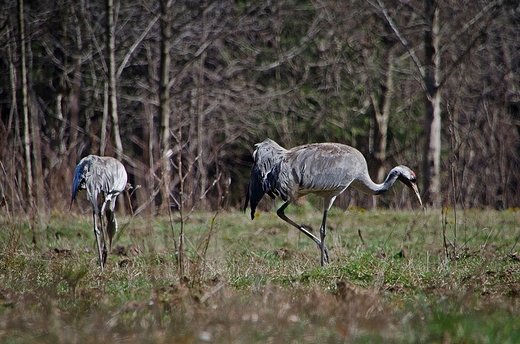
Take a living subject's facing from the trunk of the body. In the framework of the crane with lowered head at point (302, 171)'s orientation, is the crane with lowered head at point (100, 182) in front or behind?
behind

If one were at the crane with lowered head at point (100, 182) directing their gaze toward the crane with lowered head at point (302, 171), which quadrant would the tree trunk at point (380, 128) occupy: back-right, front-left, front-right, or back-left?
front-left

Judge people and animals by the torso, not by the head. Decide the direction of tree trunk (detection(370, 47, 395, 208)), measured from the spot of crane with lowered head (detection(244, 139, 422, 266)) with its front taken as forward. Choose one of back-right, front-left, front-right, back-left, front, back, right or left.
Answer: left

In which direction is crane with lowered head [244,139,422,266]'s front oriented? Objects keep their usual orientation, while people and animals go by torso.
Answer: to the viewer's right

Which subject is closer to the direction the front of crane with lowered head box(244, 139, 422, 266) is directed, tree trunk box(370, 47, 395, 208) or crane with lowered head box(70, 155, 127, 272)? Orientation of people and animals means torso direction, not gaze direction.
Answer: the tree trunk

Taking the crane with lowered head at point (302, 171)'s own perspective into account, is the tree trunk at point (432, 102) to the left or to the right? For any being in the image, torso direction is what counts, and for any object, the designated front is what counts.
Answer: on its left

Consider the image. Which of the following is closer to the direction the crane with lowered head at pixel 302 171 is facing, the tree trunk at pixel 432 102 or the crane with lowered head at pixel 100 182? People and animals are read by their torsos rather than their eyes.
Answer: the tree trunk
